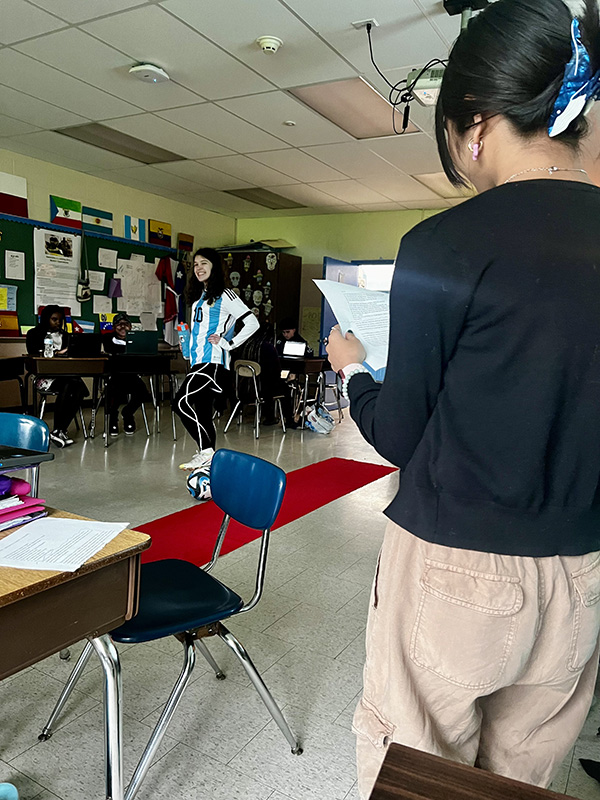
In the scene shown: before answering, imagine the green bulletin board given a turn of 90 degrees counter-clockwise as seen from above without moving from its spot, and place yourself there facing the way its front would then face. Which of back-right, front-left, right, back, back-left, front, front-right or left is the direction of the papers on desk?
back-right

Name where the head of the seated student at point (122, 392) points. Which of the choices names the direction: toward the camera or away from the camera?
toward the camera

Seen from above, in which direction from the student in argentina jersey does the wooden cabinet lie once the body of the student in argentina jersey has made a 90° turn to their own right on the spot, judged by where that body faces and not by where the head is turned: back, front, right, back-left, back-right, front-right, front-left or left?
front-right

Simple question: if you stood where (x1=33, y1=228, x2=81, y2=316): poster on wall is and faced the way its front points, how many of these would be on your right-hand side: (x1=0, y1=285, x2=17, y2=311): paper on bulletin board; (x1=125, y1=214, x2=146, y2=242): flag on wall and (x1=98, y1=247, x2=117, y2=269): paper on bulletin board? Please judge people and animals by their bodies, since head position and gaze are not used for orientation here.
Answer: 1

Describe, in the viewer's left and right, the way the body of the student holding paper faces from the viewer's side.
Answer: facing away from the viewer and to the left of the viewer

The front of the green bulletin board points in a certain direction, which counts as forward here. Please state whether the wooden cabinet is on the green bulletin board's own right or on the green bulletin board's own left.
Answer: on the green bulletin board's own left

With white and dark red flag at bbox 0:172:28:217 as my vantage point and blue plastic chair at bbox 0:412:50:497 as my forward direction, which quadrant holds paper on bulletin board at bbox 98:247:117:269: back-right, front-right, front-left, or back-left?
back-left

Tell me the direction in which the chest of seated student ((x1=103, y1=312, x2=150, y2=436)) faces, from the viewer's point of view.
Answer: toward the camera

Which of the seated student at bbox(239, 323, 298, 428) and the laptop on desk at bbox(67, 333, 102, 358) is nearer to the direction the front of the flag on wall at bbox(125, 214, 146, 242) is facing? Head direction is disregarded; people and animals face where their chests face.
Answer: the seated student

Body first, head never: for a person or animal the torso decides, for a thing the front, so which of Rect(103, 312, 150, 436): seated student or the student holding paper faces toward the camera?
the seated student

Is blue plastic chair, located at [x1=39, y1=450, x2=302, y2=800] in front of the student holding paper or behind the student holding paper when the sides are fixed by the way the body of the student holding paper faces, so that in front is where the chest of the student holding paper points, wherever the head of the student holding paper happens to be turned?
in front

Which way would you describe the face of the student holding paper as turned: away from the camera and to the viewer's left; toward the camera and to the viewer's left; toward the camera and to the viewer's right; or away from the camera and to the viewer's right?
away from the camera and to the viewer's left

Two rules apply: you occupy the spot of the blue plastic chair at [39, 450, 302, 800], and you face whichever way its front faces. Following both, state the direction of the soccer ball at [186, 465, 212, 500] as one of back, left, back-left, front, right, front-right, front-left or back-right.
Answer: back-right

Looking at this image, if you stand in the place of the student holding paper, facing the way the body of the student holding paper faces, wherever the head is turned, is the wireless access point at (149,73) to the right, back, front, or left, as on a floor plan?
front

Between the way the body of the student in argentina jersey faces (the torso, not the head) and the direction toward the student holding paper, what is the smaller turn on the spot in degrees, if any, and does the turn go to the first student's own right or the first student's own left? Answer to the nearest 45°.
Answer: approximately 45° to the first student's own left

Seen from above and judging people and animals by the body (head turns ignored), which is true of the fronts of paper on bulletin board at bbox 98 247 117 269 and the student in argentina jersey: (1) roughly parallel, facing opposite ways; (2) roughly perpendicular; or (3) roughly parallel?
roughly perpendicular

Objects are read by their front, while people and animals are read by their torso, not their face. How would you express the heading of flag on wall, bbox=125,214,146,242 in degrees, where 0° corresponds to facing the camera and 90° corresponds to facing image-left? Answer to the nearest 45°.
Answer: approximately 315°

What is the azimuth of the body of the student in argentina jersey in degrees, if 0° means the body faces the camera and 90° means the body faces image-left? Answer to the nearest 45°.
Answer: approximately 45°
